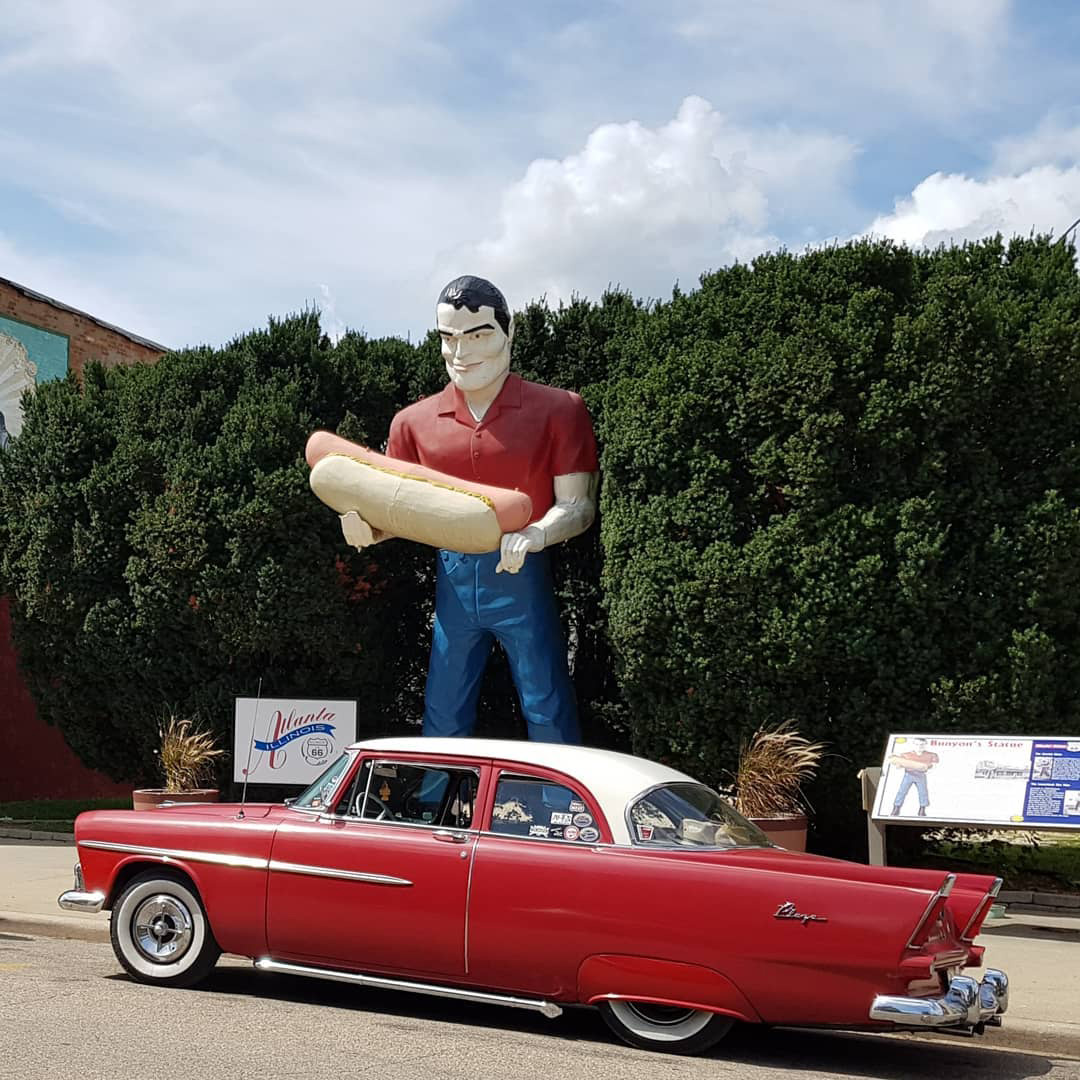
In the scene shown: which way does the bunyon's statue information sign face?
toward the camera

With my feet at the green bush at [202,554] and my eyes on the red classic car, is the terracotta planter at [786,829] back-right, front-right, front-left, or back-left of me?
front-left

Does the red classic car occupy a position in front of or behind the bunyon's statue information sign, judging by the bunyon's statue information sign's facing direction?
in front

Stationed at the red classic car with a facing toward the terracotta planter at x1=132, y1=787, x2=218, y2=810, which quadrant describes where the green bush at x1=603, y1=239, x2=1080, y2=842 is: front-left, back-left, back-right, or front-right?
front-right

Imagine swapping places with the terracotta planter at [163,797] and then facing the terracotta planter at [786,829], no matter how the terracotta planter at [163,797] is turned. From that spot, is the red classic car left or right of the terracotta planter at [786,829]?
right

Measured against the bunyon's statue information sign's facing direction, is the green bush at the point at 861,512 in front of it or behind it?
behind
